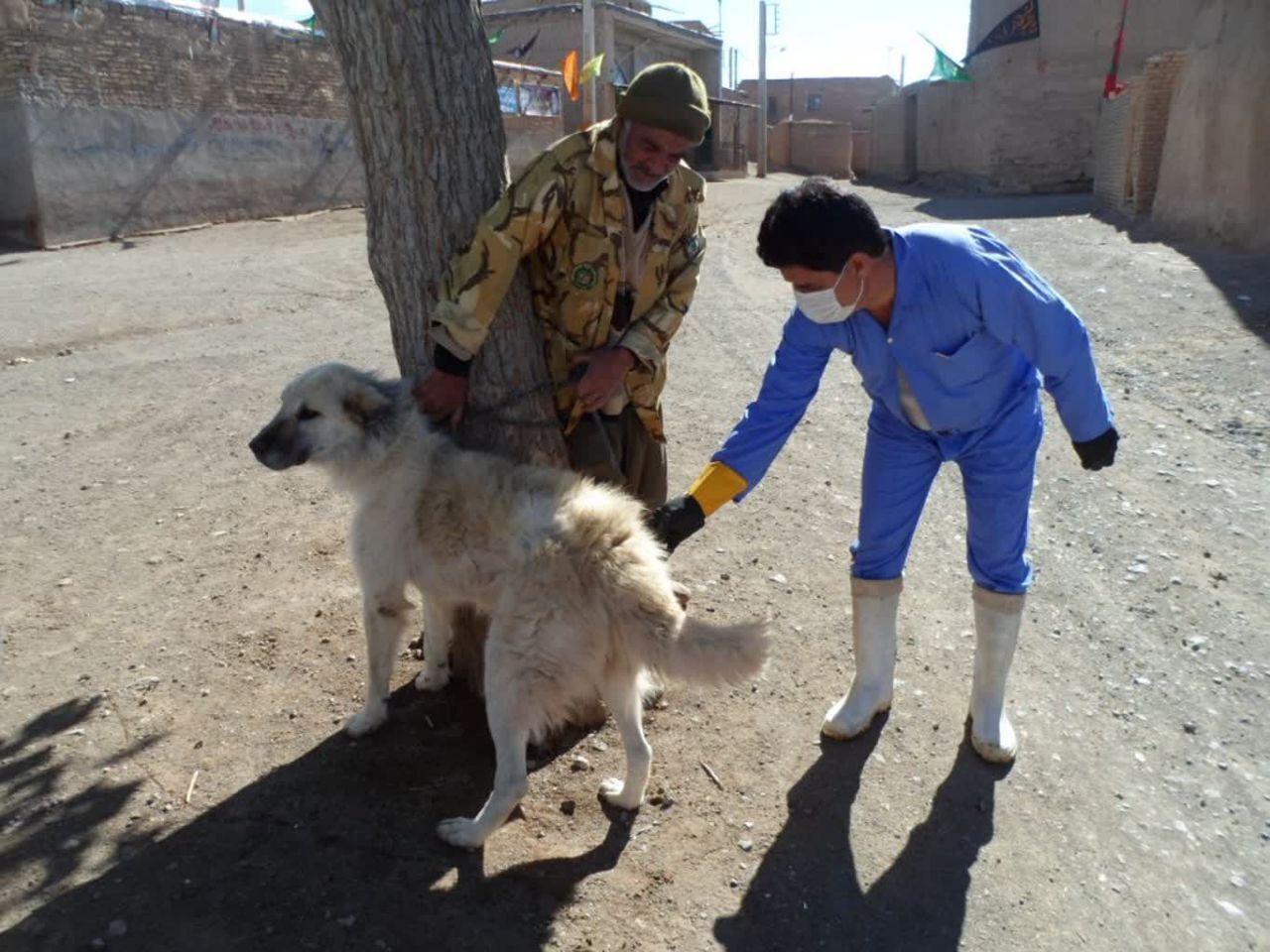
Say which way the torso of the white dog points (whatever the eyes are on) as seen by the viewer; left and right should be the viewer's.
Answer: facing away from the viewer and to the left of the viewer

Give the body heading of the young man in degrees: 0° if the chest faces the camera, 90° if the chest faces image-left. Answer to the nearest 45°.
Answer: approximately 45°

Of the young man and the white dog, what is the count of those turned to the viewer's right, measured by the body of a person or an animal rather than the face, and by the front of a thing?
0

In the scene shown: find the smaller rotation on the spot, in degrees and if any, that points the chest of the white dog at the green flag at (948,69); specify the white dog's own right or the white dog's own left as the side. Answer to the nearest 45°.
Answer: approximately 90° to the white dog's own right

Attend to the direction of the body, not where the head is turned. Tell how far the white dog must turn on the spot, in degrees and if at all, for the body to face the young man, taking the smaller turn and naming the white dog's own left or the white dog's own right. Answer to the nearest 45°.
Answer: approximately 135° to the white dog's own right

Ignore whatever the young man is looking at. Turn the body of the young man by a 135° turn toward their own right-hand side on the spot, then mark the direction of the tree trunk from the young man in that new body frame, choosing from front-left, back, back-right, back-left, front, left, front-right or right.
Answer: left

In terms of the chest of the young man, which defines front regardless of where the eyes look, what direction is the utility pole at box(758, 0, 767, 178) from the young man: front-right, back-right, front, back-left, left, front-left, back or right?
back-right

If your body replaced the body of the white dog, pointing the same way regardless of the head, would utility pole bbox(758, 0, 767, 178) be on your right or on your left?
on your right

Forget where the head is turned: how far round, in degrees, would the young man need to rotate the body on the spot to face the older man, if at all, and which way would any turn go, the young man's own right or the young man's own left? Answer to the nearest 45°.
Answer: approximately 45° to the young man's own right

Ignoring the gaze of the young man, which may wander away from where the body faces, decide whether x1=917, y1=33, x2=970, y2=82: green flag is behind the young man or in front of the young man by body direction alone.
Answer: behind

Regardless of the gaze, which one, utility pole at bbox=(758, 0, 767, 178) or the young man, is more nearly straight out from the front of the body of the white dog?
the utility pole
